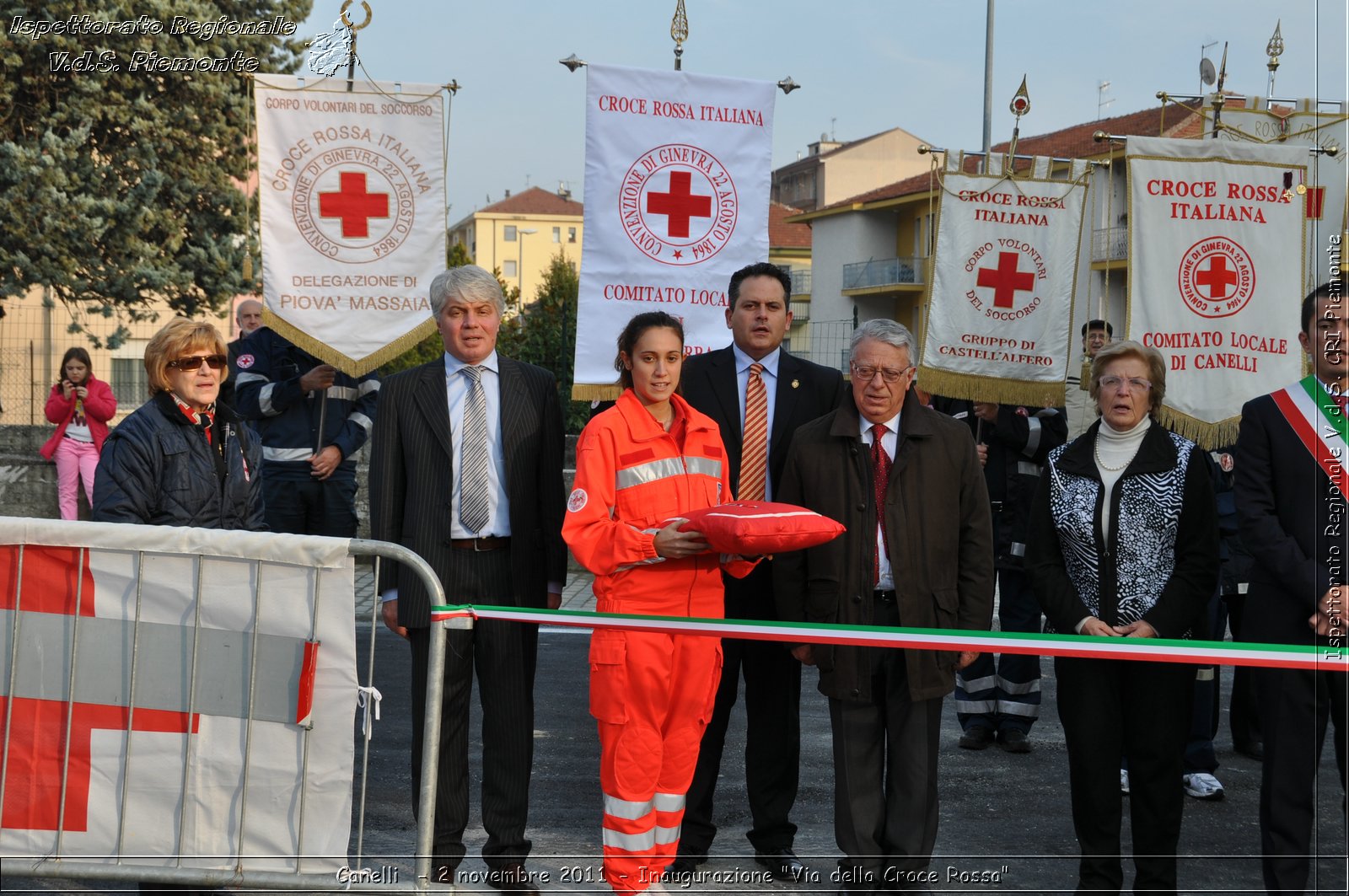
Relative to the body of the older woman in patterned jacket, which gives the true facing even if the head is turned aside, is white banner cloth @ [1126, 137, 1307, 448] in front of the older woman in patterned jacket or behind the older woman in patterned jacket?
behind

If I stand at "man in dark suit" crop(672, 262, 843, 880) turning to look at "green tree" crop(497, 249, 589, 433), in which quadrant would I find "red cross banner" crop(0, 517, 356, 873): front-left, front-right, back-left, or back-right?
back-left

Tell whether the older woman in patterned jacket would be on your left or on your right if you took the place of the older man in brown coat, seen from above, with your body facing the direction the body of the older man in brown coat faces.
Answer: on your left

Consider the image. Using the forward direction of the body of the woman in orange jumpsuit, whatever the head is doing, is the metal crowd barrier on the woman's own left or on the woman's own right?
on the woman's own right

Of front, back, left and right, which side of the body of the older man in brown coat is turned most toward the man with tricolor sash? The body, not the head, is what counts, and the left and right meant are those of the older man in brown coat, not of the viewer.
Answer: left
